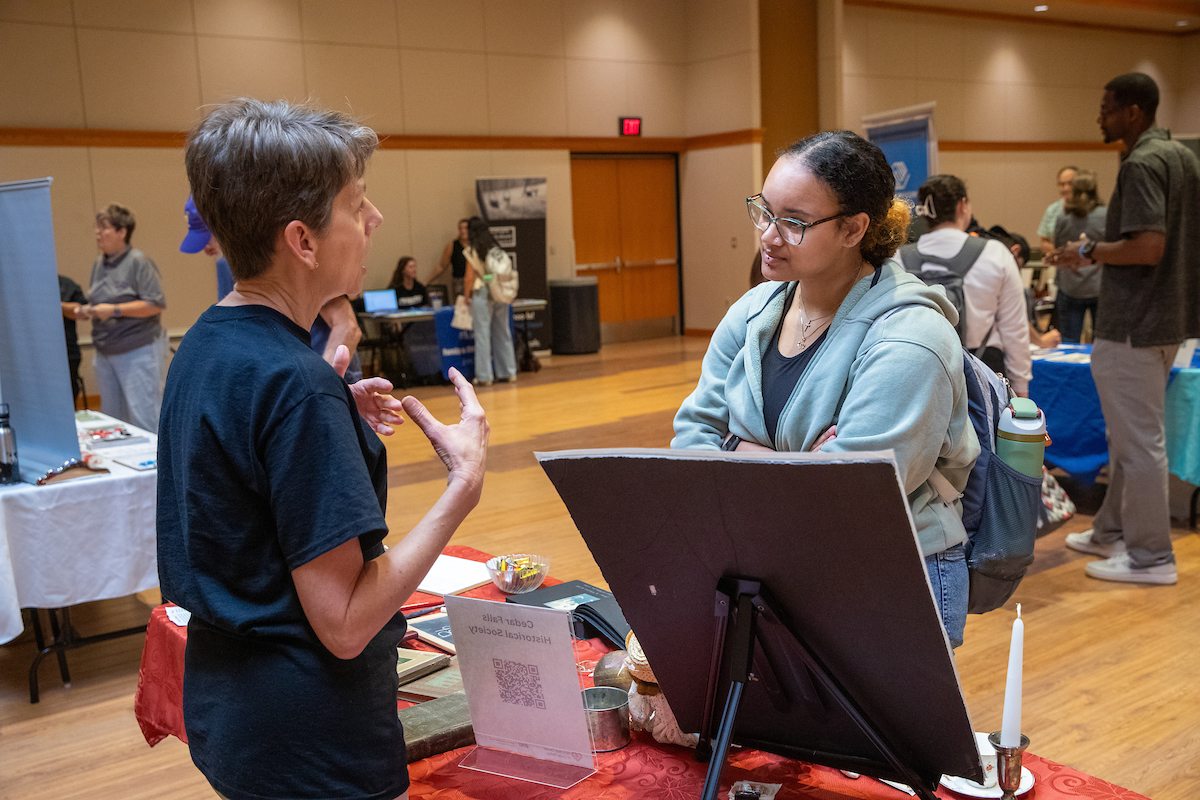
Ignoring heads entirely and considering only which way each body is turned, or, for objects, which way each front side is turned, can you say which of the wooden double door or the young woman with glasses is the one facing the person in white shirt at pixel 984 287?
the wooden double door

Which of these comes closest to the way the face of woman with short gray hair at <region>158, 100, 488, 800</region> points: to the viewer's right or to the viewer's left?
to the viewer's right

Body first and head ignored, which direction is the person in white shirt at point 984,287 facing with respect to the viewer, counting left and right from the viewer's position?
facing away from the viewer and to the right of the viewer

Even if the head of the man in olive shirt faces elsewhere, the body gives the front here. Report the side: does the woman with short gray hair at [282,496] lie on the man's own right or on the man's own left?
on the man's own left

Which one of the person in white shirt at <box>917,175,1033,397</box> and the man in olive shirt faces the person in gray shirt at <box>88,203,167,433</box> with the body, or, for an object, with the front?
the man in olive shirt

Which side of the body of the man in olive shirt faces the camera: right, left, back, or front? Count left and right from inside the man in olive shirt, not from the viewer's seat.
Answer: left

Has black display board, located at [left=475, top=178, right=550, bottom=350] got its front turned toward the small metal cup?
yes

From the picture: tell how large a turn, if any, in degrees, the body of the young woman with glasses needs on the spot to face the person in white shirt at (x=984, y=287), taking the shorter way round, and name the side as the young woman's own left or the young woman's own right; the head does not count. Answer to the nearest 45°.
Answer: approximately 135° to the young woman's own right

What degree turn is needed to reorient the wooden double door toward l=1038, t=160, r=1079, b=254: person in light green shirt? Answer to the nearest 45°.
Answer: approximately 45° to its left

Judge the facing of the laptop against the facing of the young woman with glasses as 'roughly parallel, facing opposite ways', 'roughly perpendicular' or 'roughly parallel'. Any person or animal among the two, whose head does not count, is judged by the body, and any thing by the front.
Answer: roughly perpendicular

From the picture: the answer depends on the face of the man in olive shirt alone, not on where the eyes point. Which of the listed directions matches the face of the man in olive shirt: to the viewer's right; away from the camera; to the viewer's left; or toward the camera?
to the viewer's left

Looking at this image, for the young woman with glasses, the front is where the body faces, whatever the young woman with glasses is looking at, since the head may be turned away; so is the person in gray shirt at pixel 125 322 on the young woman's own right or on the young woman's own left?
on the young woman's own right
